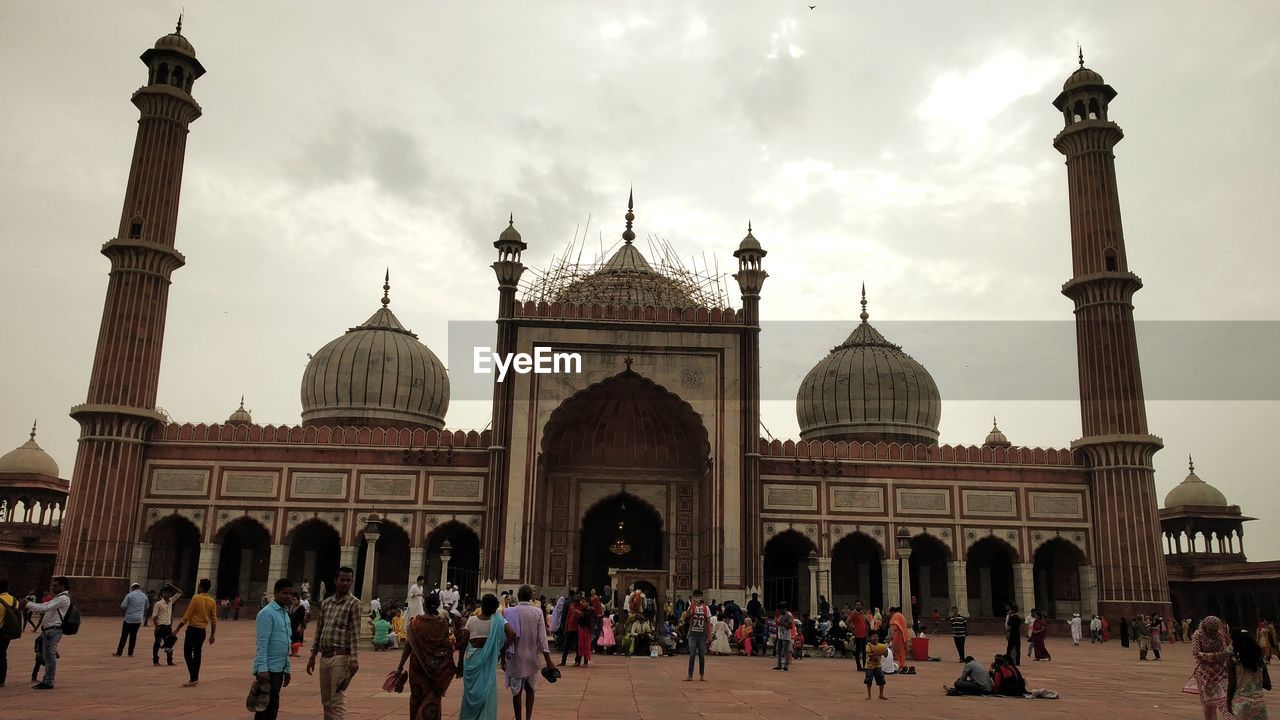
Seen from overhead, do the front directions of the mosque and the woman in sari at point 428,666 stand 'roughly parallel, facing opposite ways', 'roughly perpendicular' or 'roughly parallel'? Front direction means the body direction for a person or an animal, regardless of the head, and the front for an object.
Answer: roughly parallel, facing opposite ways

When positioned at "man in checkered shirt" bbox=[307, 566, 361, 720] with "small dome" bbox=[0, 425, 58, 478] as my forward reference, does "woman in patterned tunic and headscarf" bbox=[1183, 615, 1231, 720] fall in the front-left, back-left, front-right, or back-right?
back-right

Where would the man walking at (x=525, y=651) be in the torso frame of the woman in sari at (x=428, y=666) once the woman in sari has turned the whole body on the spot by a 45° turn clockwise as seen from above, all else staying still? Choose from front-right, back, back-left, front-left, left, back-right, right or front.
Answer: front

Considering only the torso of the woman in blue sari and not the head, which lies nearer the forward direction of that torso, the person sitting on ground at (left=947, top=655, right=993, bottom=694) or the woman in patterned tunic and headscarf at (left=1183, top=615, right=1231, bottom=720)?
the person sitting on ground

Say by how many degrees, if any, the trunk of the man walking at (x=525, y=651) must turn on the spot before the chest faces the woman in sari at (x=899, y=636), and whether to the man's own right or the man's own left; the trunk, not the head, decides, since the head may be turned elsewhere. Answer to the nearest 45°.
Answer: approximately 45° to the man's own right

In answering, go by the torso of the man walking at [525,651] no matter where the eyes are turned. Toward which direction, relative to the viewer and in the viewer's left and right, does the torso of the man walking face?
facing away from the viewer

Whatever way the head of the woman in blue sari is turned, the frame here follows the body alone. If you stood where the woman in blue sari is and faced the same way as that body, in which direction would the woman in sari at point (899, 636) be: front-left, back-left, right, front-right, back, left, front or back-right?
front-right

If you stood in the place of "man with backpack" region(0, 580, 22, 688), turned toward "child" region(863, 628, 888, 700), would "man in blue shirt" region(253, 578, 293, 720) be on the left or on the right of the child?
right

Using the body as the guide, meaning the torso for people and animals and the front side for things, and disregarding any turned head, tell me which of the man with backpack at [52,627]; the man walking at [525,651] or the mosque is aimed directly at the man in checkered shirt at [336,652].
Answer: the mosque

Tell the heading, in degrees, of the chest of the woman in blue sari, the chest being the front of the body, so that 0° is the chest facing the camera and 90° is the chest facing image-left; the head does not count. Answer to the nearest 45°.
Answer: approximately 180°

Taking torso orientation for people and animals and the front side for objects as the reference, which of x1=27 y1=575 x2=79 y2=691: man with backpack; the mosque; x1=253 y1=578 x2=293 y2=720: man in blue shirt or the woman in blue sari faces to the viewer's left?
the man with backpack

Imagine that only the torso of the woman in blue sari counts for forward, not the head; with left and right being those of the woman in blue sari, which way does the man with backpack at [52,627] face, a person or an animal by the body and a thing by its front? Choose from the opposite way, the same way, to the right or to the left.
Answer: to the left

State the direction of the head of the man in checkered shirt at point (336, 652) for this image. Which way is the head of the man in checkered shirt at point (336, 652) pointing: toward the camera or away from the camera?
toward the camera

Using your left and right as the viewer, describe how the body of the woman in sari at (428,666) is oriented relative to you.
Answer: facing away from the viewer

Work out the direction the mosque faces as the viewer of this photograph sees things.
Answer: facing the viewer
